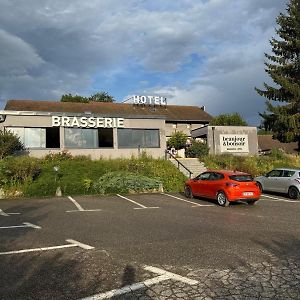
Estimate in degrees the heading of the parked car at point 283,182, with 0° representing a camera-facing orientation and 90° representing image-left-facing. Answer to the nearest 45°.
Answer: approximately 135°

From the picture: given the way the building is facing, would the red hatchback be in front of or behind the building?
in front

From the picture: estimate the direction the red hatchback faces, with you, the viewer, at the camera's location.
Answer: facing away from the viewer and to the left of the viewer

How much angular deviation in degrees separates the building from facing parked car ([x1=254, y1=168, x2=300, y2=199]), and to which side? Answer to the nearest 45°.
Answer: approximately 45° to its left

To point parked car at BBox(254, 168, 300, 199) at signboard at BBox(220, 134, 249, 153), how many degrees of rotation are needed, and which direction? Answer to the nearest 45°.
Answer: approximately 45° to its right

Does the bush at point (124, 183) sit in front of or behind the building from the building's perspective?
in front

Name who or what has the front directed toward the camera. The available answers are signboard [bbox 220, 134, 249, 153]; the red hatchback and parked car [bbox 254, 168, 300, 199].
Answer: the signboard

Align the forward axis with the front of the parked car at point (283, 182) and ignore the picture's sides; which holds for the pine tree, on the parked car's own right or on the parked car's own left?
on the parked car's own right

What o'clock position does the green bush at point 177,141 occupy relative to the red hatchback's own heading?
The green bush is roughly at 1 o'clock from the red hatchback.

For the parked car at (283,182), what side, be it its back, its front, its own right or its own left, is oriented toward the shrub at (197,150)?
front

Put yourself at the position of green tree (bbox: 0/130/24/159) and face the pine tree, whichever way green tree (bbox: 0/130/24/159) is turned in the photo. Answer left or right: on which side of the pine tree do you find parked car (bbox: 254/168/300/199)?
right

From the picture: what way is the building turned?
toward the camera

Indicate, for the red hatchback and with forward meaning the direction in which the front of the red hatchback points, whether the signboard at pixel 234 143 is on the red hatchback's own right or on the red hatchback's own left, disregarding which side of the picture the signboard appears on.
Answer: on the red hatchback's own right

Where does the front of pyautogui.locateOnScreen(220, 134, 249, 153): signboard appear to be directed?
toward the camera

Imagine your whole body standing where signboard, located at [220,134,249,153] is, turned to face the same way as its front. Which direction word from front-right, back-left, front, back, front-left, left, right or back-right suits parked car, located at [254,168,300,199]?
front
